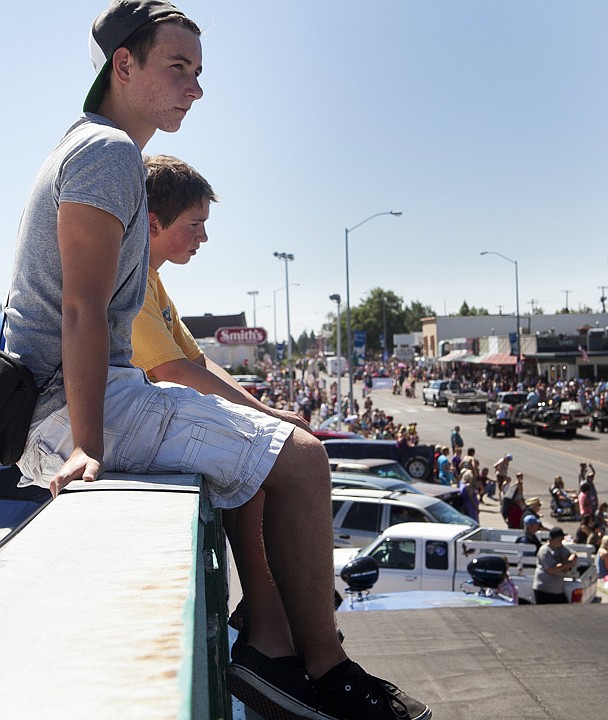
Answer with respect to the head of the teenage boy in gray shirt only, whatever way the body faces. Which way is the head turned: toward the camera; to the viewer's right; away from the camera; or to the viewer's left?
to the viewer's right

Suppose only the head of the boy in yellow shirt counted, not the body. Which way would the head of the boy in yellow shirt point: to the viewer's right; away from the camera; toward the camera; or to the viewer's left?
to the viewer's right

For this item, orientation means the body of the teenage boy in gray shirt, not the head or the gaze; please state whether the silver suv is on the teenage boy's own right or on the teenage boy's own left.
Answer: on the teenage boy's own left

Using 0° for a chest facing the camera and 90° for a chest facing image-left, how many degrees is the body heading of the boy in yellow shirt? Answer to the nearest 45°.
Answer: approximately 270°

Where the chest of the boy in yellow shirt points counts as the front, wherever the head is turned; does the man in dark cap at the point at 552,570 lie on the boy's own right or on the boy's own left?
on the boy's own left

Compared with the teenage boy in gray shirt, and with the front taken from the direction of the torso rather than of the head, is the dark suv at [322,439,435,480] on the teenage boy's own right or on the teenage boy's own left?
on the teenage boy's own left

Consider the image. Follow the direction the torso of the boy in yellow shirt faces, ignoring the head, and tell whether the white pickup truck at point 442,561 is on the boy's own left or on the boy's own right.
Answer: on the boy's own left

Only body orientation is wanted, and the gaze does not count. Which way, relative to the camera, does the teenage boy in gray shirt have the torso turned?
to the viewer's right

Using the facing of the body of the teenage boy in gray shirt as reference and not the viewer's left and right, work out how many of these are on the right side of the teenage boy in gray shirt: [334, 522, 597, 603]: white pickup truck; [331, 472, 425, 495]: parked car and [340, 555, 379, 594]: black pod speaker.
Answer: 0

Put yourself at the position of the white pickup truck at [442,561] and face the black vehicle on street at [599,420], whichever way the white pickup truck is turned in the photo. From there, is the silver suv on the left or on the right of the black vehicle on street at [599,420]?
left

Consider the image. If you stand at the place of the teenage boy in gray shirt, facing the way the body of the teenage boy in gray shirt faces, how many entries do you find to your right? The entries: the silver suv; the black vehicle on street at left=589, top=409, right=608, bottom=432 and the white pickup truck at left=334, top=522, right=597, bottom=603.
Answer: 0

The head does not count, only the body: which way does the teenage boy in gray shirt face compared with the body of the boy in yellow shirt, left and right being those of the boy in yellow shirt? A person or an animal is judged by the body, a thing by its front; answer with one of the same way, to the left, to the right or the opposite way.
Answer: the same way

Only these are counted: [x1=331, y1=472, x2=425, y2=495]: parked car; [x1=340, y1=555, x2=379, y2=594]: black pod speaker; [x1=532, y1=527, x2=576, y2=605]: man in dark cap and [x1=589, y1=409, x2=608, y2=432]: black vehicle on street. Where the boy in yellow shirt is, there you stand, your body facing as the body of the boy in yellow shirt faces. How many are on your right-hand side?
0

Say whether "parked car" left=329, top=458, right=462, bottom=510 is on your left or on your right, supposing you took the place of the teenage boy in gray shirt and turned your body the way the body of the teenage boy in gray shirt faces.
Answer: on your left

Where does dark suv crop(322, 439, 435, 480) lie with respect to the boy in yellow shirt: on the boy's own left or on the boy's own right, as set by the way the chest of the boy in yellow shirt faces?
on the boy's own left

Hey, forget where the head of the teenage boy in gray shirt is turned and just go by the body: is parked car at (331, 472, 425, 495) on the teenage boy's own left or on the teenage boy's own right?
on the teenage boy's own left
